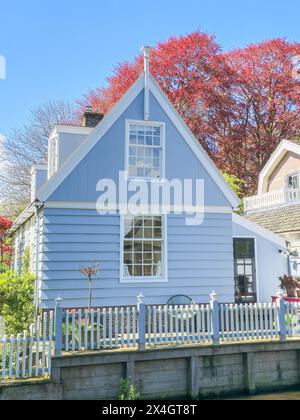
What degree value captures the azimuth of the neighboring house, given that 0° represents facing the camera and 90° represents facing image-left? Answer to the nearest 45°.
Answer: approximately 45°

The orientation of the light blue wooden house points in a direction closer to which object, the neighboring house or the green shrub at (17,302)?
the green shrub

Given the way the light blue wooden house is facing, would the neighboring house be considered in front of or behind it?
behind

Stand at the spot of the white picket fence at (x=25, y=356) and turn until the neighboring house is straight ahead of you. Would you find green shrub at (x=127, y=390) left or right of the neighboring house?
right

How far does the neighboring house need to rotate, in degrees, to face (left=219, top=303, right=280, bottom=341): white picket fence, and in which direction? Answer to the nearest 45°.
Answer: approximately 45° to its left

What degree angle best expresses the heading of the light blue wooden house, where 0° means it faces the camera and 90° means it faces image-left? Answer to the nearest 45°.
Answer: approximately 0°
